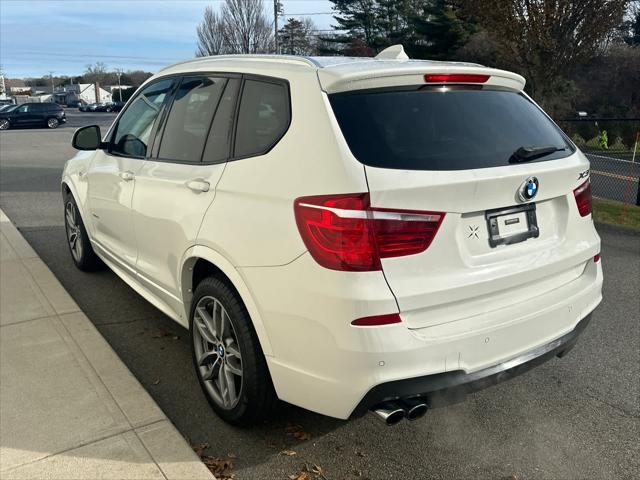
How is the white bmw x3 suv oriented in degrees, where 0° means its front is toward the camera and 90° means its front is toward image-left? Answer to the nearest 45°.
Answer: approximately 135°

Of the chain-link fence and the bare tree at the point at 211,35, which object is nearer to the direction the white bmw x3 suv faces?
the bare tree

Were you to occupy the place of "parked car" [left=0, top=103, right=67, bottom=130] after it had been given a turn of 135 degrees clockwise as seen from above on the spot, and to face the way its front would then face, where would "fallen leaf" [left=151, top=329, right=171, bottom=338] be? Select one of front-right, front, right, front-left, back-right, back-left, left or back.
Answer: back-right

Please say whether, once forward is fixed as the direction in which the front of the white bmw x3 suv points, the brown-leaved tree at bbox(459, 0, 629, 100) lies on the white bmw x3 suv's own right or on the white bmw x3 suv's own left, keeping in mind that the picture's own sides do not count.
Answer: on the white bmw x3 suv's own right

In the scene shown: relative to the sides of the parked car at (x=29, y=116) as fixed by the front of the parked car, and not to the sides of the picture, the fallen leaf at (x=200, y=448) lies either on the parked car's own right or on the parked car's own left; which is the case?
on the parked car's own left

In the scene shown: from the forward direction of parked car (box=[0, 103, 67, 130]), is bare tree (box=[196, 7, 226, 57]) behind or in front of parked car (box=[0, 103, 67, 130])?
behind

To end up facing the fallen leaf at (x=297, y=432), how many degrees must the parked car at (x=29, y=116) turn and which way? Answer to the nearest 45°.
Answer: approximately 90° to its left

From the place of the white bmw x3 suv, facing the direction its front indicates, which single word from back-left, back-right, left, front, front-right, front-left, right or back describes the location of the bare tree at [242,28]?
front-right

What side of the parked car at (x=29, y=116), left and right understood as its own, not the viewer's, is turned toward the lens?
left

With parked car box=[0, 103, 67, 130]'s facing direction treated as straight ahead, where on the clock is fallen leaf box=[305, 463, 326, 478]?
The fallen leaf is roughly at 9 o'clock from the parked car.

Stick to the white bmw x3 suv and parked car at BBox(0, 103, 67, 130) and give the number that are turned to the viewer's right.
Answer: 0

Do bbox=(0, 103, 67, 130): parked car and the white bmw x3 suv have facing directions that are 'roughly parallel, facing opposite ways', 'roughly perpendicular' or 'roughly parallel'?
roughly perpendicular

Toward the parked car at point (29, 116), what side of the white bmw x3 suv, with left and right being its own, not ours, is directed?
front
